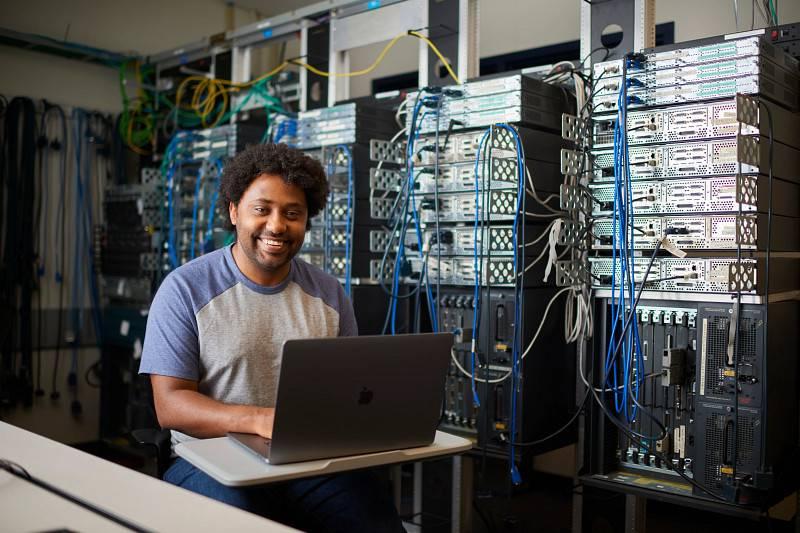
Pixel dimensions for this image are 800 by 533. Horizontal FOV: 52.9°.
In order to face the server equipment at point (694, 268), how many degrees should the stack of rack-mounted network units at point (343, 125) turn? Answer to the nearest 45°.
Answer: approximately 90° to its left

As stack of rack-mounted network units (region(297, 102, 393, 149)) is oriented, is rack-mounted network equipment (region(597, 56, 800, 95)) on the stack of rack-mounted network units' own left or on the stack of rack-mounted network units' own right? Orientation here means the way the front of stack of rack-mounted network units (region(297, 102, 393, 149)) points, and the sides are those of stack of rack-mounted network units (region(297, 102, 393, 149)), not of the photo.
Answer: on the stack of rack-mounted network units' own left

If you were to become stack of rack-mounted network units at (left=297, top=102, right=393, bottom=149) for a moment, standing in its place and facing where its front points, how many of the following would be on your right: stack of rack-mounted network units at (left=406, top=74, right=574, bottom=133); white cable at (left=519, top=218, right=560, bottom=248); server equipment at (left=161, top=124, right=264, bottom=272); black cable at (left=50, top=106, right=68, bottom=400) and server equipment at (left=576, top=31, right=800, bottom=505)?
2

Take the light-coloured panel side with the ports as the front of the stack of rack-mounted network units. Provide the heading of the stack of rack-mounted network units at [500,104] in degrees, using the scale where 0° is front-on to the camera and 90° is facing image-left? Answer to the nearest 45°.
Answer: approximately 45°

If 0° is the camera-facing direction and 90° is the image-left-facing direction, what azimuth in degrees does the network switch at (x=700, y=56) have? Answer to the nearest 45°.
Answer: approximately 45°

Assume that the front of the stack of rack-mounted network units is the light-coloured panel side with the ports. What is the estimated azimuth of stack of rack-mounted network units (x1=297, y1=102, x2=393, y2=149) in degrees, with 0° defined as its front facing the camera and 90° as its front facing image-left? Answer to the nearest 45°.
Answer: approximately 45°

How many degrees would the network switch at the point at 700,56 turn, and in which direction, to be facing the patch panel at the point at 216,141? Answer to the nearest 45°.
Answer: approximately 45° to its right

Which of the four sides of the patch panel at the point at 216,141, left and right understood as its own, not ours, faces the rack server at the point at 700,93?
left
